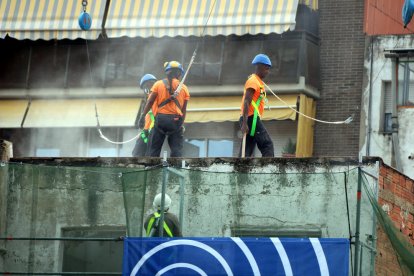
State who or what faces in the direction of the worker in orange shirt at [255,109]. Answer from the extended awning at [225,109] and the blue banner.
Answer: the extended awning

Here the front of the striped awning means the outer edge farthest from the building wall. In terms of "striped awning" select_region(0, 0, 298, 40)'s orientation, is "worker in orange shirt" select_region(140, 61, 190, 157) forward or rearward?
forward

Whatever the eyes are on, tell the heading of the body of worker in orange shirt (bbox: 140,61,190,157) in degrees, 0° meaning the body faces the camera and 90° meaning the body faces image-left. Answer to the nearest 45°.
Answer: approximately 180°

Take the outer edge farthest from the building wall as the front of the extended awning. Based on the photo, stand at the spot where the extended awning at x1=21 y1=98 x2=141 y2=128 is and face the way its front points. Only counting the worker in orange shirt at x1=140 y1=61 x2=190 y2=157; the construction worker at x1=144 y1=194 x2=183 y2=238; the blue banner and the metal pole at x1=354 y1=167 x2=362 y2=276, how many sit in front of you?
4

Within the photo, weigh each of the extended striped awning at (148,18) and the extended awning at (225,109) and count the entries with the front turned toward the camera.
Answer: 2

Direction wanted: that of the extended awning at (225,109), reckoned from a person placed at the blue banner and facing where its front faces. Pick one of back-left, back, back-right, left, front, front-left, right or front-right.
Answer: back

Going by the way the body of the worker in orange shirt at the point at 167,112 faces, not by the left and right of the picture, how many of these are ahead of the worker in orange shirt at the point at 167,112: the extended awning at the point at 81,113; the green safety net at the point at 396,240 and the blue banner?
1
